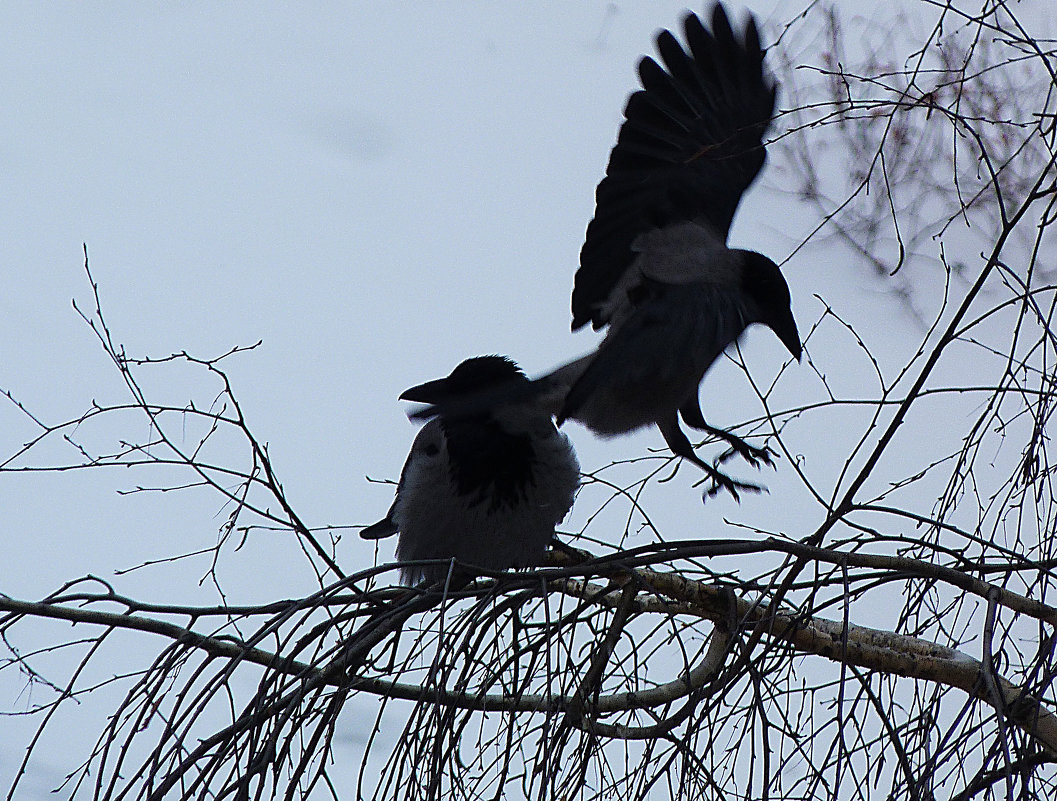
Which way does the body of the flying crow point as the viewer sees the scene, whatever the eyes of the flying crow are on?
to the viewer's right
